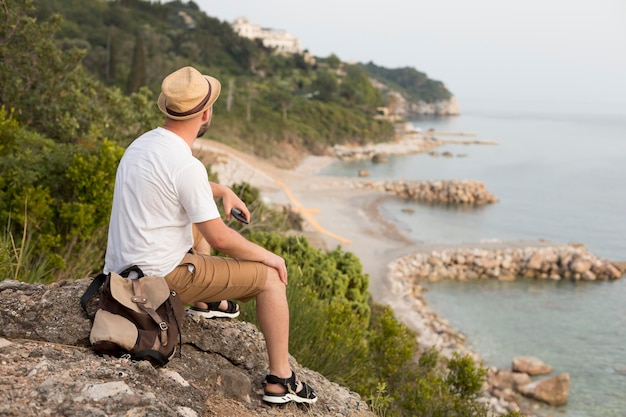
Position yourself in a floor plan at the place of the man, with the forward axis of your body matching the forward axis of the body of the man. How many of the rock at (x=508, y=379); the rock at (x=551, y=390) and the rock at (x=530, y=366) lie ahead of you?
3

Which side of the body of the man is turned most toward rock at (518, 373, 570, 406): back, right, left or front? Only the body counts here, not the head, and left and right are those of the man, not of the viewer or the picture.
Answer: front

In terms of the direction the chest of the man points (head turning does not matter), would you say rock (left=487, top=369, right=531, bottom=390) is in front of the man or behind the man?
in front

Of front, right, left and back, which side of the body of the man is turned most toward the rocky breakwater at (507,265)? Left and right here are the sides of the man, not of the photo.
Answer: front

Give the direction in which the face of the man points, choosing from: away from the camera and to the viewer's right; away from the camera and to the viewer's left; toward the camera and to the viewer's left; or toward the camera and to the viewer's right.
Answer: away from the camera and to the viewer's right

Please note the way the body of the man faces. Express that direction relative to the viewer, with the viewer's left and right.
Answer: facing away from the viewer and to the right of the viewer
